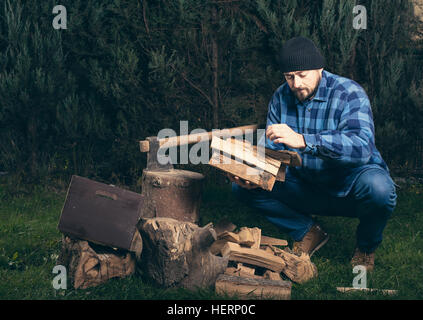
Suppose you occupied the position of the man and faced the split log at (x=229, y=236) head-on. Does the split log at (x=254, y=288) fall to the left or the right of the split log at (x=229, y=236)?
left

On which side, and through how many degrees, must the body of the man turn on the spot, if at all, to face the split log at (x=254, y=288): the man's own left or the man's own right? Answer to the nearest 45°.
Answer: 0° — they already face it

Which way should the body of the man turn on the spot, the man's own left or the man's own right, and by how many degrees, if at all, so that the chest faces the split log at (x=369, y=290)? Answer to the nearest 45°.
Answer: approximately 90° to the man's own left

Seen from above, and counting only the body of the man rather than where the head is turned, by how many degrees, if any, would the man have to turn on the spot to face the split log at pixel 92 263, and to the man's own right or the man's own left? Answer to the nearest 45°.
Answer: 0° — they already face it

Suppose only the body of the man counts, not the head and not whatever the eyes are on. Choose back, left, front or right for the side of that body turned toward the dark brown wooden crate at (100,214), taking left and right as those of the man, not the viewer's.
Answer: front

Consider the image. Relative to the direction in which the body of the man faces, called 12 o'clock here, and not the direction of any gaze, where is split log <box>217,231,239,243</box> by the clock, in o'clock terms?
The split log is roughly at 1 o'clock from the man.

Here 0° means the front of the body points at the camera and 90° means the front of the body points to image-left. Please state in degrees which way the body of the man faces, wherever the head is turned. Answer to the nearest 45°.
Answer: approximately 45°
